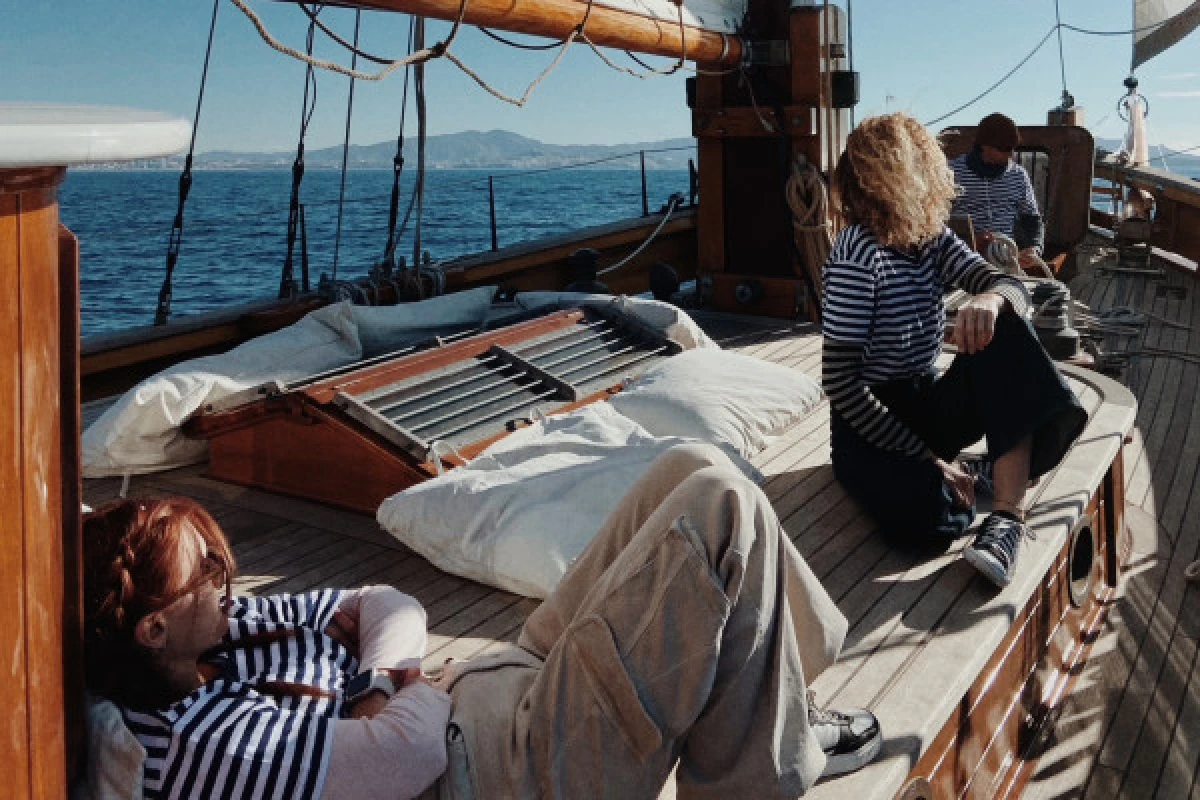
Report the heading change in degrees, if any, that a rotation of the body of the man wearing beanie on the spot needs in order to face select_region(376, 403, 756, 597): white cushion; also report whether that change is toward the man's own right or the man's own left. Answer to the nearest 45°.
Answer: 0° — they already face it

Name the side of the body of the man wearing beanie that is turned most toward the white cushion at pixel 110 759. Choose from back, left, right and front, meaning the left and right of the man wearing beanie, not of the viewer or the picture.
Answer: front

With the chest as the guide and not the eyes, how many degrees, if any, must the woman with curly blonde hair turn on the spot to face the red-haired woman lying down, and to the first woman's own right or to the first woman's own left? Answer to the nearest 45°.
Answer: approximately 45° to the first woman's own right

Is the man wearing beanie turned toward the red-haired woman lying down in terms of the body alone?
yes

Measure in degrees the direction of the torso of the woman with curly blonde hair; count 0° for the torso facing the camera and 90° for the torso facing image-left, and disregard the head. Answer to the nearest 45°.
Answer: approximately 315°

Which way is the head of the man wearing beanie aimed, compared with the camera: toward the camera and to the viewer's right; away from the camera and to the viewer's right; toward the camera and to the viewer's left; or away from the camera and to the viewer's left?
toward the camera and to the viewer's left
